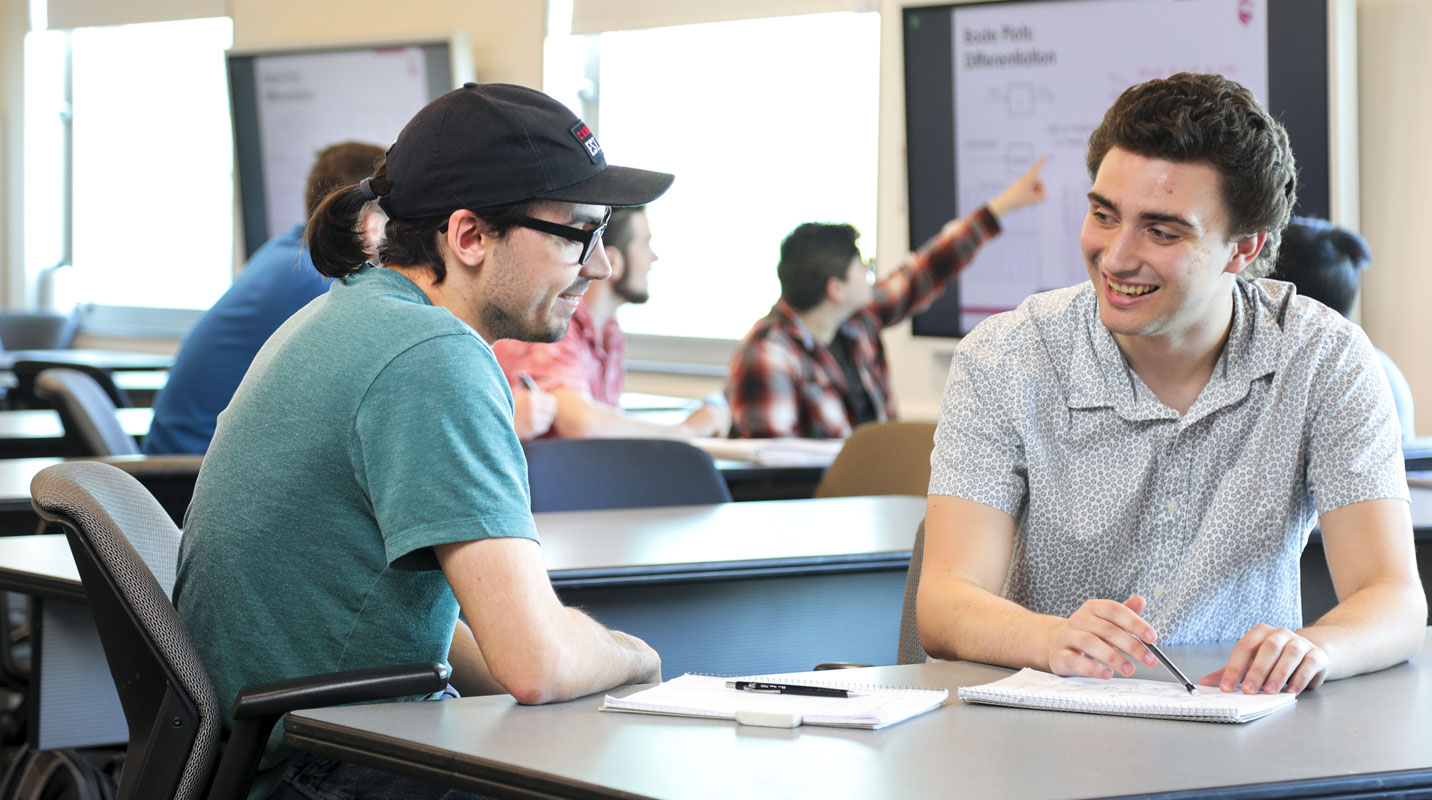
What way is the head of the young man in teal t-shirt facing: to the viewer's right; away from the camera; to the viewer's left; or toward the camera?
to the viewer's right

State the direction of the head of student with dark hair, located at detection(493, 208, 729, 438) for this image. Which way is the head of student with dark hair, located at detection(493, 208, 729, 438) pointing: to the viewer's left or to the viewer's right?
to the viewer's right

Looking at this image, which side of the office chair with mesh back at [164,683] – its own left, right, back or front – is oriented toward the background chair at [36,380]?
left

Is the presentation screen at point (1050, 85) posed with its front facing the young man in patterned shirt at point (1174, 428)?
yes

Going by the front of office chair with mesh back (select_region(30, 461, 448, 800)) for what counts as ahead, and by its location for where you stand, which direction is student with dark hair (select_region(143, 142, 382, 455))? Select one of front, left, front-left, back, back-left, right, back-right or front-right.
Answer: left

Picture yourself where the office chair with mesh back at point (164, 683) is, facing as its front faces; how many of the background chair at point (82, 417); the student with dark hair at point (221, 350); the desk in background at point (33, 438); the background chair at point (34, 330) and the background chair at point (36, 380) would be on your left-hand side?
5

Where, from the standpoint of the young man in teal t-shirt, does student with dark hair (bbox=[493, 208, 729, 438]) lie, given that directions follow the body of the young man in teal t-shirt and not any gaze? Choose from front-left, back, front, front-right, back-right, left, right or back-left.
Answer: left

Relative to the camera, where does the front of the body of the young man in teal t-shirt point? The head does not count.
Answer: to the viewer's right

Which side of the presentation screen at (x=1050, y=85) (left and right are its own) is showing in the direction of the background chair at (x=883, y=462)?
front

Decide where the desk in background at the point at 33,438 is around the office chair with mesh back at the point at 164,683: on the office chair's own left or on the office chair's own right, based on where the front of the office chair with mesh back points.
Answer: on the office chair's own left

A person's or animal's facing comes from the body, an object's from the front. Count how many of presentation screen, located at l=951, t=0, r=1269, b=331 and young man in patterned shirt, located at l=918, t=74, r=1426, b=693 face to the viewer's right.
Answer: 0

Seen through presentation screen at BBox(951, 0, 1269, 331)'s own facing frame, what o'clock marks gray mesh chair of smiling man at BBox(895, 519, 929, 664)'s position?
The gray mesh chair of smiling man is roughly at 12 o'clock from the presentation screen.

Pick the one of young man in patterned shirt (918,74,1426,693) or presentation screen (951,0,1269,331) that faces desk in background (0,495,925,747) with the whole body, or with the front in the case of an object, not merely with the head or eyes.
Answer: the presentation screen

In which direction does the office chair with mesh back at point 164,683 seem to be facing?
to the viewer's right
